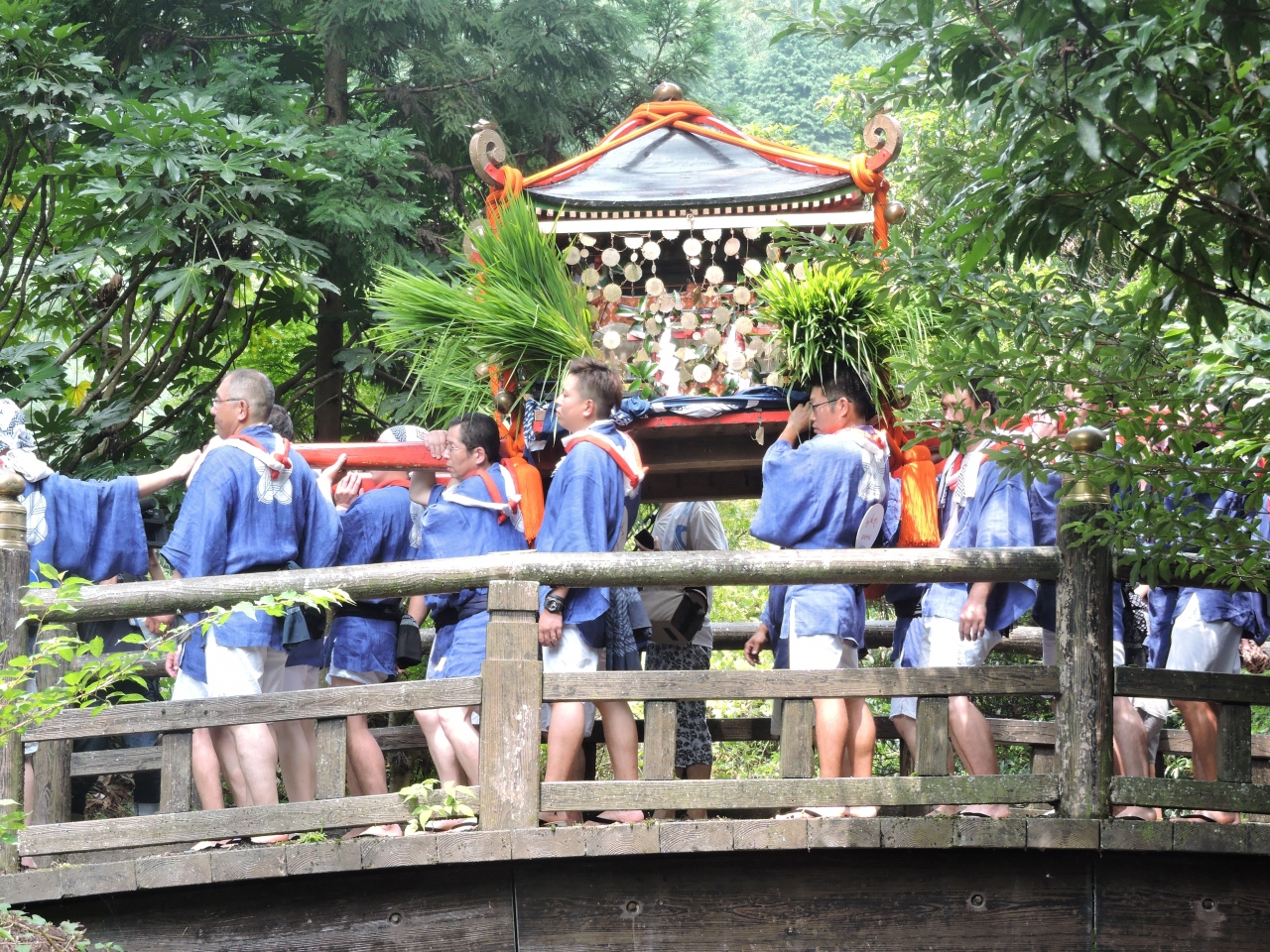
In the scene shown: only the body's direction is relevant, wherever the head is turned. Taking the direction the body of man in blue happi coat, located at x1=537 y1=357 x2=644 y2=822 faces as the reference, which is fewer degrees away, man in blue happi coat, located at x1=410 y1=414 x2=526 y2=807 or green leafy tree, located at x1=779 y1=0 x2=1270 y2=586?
the man in blue happi coat

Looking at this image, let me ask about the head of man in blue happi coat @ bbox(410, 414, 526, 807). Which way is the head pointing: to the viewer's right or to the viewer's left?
to the viewer's left

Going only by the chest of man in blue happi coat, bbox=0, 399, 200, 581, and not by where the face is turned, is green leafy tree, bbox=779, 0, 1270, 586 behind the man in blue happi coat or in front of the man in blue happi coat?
behind

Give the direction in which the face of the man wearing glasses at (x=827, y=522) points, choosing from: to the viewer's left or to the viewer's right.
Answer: to the viewer's left

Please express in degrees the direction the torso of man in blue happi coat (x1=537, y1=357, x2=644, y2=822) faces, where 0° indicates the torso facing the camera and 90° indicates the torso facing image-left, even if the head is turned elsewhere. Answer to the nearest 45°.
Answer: approximately 90°

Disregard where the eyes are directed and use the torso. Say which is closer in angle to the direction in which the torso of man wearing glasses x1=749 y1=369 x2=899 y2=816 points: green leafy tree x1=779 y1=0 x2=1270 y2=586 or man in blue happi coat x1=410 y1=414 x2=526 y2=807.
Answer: the man in blue happi coat

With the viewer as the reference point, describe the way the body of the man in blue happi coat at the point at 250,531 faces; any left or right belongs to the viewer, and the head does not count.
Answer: facing away from the viewer and to the left of the viewer

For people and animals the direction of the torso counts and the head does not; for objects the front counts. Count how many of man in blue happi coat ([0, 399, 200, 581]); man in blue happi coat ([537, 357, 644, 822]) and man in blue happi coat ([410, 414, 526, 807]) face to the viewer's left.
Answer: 2

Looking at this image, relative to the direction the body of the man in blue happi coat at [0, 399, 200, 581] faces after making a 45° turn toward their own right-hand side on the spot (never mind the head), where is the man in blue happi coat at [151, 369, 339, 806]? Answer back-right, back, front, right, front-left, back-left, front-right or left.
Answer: right

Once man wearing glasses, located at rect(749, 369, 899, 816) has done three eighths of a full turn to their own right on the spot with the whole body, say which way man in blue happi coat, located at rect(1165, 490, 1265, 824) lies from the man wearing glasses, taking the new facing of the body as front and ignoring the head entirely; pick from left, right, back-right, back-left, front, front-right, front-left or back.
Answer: front

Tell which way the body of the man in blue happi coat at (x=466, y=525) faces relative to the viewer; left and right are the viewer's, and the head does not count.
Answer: facing to the left of the viewer

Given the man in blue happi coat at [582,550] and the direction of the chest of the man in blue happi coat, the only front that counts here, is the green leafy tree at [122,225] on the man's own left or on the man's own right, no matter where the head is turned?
on the man's own right
